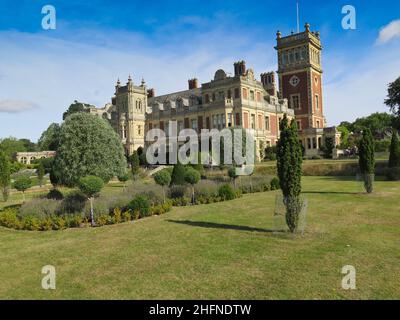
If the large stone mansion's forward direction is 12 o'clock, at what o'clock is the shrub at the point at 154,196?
The shrub is roughly at 11 o'clock from the large stone mansion.

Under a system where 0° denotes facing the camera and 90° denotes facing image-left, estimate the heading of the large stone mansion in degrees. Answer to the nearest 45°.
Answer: approximately 45°

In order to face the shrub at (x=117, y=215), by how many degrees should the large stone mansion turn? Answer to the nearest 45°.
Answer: approximately 45° to its left

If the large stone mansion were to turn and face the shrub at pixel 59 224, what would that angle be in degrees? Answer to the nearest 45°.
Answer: approximately 45° to its left

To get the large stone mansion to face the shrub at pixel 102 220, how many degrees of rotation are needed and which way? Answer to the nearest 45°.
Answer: approximately 45° to its left

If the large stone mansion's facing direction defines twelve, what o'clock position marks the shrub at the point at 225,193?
The shrub is roughly at 11 o'clock from the large stone mansion.

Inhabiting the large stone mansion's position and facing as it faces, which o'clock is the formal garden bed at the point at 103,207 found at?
The formal garden bed is roughly at 11 o'clock from the large stone mansion.

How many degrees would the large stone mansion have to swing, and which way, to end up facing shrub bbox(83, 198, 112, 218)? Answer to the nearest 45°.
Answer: approximately 45° to its left

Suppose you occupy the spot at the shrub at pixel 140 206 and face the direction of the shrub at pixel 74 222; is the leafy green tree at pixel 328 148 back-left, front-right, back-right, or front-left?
back-right

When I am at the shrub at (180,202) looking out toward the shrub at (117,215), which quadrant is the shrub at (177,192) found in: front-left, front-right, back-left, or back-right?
back-right

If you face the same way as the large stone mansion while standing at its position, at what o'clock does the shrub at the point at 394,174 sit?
The shrub is roughly at 10 o'clock from the large stone mansion.

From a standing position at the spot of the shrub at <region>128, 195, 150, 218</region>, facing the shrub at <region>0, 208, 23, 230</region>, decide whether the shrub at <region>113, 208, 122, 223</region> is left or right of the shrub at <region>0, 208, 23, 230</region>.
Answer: left
